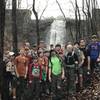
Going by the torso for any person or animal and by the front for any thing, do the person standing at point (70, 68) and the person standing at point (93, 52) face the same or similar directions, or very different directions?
same or similar directions

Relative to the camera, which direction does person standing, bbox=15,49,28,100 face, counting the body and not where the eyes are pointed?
toward the camera

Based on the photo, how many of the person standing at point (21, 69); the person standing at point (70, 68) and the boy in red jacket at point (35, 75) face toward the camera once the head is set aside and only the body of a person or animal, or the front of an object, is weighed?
3

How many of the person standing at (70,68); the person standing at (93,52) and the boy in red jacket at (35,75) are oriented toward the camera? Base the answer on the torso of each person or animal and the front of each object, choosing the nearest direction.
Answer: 3

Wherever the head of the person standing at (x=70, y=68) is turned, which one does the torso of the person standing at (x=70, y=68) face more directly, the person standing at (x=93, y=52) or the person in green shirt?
the person in green shirt

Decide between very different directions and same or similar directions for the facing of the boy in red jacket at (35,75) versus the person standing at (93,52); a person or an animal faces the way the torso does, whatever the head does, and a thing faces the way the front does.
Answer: same or similar directions

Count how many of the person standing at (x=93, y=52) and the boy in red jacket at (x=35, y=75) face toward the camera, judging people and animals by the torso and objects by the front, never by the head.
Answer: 2

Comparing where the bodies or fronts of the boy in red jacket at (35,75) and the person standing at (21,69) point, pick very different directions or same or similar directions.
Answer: same or similar directions

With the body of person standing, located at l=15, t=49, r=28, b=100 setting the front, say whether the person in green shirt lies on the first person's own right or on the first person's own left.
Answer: on the first person's own left

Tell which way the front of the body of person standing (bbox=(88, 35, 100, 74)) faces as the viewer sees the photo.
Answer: toward the camera

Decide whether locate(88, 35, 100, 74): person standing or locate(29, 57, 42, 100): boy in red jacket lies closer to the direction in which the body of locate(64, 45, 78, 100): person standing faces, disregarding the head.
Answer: the boy in red jacket

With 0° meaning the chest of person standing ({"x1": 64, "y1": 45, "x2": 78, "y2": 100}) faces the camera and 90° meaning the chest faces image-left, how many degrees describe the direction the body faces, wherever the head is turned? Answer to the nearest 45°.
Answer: approximately 0°

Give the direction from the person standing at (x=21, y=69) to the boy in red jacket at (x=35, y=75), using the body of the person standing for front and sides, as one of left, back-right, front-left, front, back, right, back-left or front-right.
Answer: left

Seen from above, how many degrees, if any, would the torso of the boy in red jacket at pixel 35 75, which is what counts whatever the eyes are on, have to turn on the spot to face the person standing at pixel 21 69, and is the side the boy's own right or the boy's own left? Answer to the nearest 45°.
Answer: approximately 90° to the boy's own right
